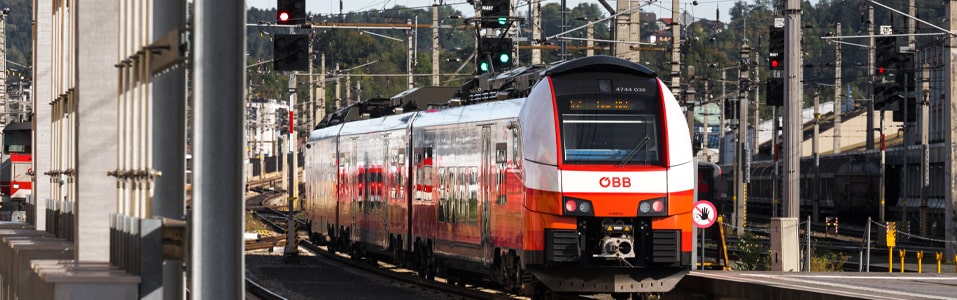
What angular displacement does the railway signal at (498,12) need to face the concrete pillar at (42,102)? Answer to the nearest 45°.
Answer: approximately 45° to its right

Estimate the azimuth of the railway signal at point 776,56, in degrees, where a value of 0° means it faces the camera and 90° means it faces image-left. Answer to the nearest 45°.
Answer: approximately 0°

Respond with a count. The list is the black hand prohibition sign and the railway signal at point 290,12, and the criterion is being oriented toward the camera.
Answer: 2

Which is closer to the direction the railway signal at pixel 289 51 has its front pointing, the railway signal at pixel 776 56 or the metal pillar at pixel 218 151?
the metal pillar

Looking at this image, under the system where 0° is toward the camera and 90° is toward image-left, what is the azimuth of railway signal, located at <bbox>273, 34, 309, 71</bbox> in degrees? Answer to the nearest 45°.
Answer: approximately 0°

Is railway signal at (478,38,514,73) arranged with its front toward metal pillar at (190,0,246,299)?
yes

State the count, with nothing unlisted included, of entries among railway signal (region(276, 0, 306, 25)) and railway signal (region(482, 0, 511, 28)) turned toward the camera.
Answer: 2
